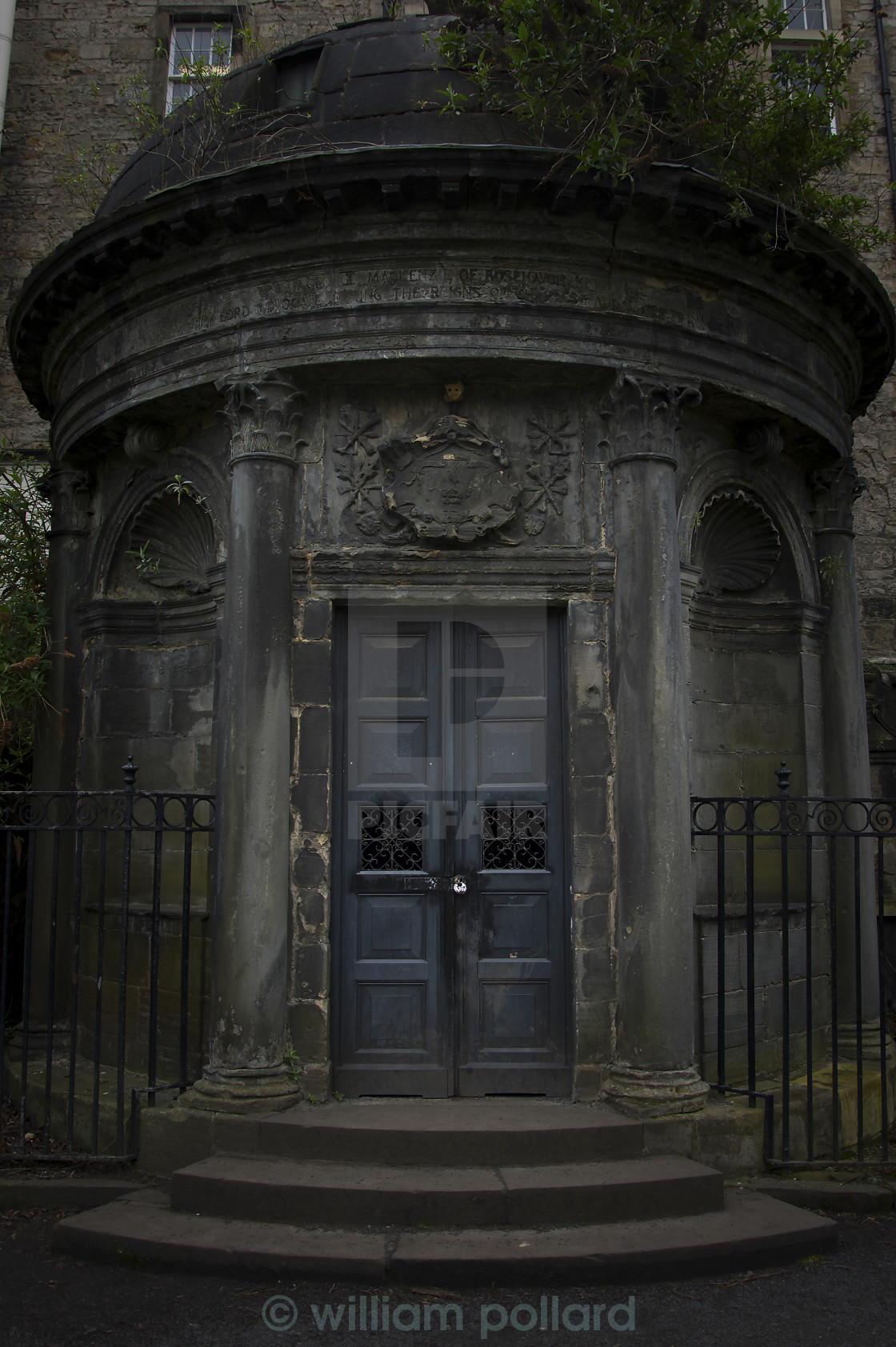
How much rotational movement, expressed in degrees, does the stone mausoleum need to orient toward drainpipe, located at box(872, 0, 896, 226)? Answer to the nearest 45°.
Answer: approximately 135° to its left

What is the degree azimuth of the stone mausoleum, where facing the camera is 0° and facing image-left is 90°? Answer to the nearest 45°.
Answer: approximately 0°
